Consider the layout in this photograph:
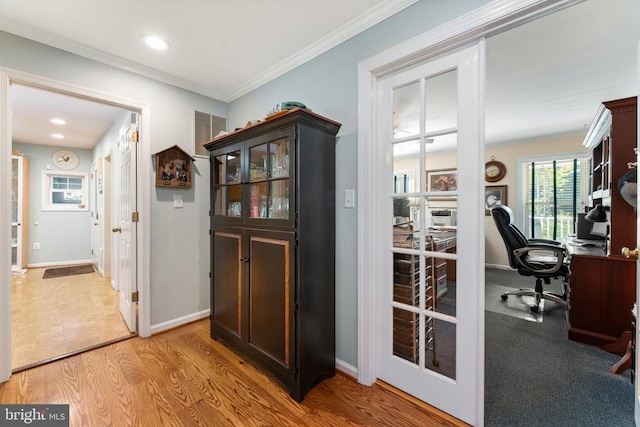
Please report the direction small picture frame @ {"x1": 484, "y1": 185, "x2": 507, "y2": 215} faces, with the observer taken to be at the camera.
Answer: facing the viewer

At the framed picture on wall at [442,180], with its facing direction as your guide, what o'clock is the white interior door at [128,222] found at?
The white interior door is roughly at 3 o'clock from the framed picture on wall.

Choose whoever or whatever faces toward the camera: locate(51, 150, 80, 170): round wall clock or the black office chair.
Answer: the round wall clock

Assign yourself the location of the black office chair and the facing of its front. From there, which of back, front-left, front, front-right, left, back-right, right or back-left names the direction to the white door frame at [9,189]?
back-right

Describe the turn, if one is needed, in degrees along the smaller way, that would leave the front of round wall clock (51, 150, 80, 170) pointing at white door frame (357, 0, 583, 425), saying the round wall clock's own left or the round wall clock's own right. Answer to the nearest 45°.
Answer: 0° — it already faces it

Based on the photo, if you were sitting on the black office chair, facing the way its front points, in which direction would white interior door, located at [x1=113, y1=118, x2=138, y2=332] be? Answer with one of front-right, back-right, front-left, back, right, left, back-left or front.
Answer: back-right

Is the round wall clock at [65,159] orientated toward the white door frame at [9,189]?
yes

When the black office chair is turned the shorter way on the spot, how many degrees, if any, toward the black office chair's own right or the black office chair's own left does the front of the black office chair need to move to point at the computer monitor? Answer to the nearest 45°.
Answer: approximately 45° to the black office chair's own left

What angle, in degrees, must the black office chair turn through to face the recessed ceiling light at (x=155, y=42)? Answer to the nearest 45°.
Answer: approximately 135° to its right

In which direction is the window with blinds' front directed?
toward the camera

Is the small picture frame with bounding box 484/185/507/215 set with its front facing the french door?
yes

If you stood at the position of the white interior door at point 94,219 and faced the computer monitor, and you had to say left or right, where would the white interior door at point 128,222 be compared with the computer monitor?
right

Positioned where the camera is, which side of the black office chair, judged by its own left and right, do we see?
right
